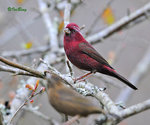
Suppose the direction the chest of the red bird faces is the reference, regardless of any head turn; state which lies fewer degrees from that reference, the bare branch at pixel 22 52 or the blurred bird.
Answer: the bare branch

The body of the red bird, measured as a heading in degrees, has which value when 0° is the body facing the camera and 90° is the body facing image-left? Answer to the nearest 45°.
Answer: approximately 90°

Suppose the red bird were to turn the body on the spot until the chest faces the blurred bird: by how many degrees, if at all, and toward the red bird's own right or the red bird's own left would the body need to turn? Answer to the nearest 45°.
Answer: approximately 90° to the red bird's own left

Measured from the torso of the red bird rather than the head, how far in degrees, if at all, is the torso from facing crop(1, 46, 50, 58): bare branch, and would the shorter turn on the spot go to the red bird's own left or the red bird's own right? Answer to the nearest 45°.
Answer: approximately 45° to the red bird's own right

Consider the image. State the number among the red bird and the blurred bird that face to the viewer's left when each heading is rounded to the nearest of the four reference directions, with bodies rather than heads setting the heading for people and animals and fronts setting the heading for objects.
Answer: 2

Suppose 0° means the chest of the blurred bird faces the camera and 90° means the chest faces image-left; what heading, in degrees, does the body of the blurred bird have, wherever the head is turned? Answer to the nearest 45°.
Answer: approximately 90°
